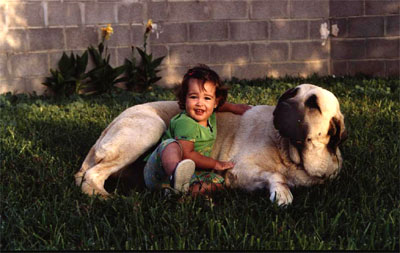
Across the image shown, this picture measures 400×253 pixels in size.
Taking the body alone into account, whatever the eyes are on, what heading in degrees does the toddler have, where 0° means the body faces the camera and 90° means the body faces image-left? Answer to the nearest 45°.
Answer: approximately 315°
